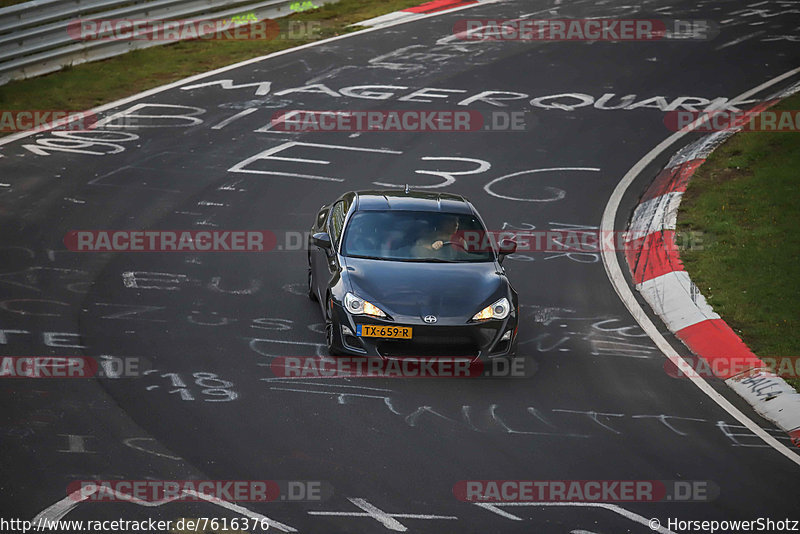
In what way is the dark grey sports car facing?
toward the camera

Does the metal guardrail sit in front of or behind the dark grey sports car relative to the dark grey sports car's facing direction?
behind
